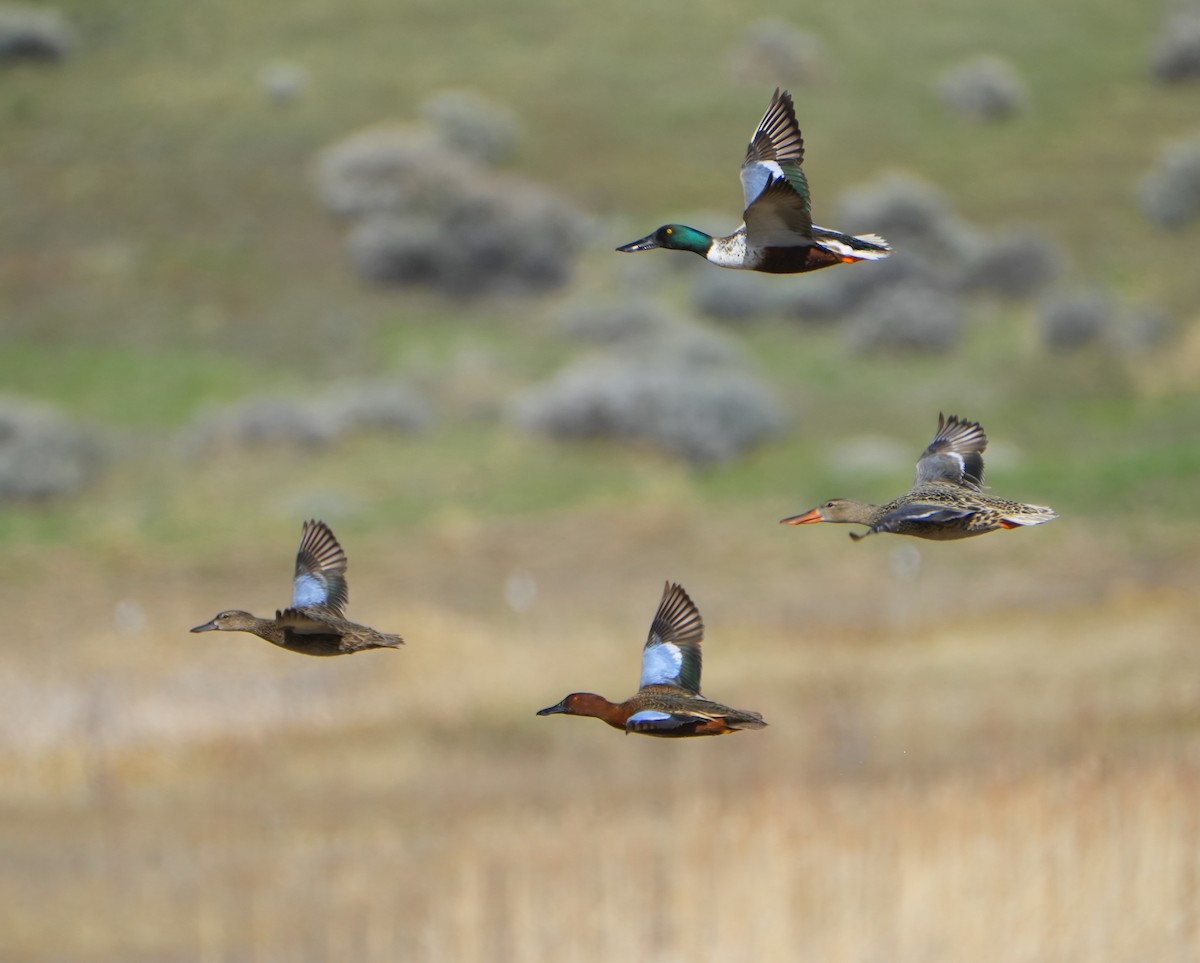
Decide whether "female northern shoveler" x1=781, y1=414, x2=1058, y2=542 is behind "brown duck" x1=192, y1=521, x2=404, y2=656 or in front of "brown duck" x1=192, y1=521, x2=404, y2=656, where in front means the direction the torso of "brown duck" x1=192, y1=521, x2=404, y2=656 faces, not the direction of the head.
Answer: behind

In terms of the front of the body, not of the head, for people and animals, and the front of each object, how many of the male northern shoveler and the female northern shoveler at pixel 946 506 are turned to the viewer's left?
2

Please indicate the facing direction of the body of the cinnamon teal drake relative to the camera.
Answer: to the viewer's left

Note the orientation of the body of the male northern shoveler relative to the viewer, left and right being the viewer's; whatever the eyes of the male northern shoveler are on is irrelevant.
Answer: facing to the left of the viewer

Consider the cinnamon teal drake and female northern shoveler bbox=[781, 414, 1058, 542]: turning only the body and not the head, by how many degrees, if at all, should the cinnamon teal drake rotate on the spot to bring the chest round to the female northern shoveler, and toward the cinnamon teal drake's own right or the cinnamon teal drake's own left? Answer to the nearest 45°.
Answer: approximately 180°

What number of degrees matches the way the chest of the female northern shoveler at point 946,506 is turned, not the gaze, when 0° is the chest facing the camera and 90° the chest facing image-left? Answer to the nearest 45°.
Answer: approximately 90°

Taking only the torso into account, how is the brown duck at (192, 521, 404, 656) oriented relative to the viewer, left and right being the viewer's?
facing to the left of the viewer

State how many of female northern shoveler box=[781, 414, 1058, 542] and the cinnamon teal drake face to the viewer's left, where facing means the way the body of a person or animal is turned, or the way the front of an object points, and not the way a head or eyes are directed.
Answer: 2
